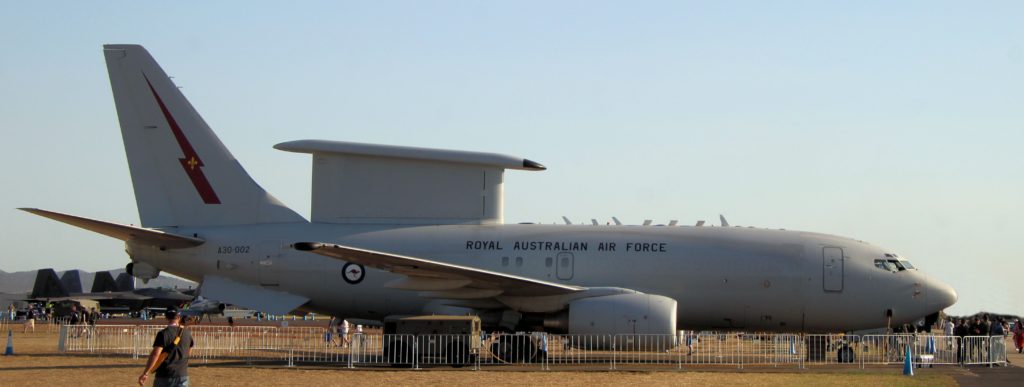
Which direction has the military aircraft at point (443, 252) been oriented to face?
to the viewer's right

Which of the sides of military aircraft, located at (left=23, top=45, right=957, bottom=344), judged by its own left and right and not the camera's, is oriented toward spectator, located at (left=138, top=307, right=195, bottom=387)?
right
